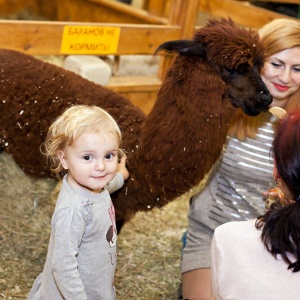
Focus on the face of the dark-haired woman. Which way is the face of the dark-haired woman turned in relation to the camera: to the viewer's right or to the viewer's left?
to the viewer's left

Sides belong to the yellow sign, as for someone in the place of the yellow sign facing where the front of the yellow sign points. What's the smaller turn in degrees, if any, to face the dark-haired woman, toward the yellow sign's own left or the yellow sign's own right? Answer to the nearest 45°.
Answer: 0° — it already faces them

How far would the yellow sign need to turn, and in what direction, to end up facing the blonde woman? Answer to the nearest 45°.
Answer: approximately 45° to its left

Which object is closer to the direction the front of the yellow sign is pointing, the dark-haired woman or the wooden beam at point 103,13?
the dark-haired woman

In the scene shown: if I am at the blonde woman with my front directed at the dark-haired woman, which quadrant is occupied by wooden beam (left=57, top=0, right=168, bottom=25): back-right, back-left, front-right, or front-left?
back-right

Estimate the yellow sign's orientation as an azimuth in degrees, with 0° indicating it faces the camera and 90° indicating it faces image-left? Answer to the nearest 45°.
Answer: approximately 0°

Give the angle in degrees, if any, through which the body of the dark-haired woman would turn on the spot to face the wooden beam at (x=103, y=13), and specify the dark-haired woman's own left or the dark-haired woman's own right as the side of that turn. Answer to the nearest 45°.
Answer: approximately 45° to the dark-haired woman's own left

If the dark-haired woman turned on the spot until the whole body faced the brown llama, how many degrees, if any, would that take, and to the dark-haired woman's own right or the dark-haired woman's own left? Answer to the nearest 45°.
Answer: approximately 45° to the dark-haired woman's own left

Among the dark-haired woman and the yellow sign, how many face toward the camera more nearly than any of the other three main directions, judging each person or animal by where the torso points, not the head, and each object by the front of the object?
1

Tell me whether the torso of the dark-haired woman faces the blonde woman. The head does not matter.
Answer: yes

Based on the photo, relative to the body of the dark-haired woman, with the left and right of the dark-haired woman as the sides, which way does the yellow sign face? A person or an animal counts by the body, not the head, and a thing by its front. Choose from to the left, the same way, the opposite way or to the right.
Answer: the opposite way

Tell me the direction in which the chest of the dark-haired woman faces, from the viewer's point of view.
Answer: away from the camera
